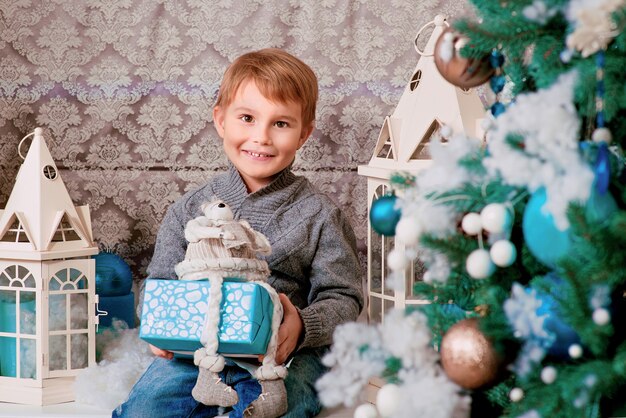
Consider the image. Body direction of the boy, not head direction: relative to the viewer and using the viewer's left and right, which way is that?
facing the viewer

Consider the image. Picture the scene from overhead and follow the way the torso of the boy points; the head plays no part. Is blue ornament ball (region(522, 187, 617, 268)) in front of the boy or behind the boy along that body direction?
in front

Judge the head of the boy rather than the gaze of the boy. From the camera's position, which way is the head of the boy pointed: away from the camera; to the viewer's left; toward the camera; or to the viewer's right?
toward the camera

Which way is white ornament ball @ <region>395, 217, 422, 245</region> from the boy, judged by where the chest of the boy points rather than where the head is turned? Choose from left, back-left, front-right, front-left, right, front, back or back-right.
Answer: front

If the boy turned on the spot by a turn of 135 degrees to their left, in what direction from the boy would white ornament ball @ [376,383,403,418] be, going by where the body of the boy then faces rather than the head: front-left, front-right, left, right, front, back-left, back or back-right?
back-right

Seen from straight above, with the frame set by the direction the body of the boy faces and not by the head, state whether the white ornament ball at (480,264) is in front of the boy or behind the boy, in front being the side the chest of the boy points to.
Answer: in front

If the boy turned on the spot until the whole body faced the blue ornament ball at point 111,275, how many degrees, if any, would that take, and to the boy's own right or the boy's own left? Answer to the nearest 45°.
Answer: approximately 135° to the boy's own right

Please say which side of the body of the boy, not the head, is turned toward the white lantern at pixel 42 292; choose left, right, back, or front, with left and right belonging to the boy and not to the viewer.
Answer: right

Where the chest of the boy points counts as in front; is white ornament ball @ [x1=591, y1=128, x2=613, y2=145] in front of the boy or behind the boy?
in front

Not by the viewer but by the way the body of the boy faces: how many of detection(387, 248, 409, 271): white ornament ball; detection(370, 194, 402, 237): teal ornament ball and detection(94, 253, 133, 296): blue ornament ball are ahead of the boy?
2
